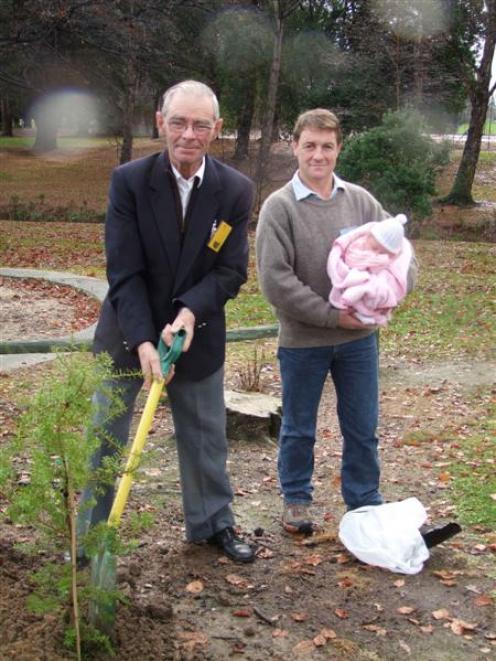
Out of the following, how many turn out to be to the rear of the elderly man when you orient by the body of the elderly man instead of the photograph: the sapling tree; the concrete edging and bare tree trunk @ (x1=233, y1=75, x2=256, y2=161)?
2

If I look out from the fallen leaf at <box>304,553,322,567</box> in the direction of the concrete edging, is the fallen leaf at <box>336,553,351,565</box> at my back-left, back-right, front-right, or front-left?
back-right

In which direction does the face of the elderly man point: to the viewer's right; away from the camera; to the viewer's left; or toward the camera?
toward the camera

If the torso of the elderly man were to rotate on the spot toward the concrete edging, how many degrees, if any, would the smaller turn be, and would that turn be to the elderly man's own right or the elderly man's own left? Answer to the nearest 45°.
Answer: approximately 180°

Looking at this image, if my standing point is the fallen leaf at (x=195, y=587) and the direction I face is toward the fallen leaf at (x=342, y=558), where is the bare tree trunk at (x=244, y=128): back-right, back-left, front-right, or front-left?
front-left

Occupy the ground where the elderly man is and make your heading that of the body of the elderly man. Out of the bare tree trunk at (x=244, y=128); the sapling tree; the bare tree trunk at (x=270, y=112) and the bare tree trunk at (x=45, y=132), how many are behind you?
3

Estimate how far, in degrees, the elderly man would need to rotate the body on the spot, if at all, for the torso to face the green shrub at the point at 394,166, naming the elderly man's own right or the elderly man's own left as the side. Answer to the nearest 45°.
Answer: approximately 180°

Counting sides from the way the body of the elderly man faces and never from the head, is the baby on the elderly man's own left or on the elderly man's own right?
on the elderly man's own left

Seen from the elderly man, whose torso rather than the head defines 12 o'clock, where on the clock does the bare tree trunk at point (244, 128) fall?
The bare tree trunk is roughly at 6 o'clock from the elderly man.

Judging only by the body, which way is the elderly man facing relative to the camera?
toward the camera
